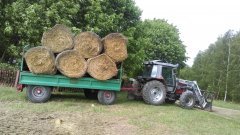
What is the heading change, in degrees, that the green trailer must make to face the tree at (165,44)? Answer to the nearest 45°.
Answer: approximately 45° to its left

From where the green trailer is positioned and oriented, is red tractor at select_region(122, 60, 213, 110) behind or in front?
in front

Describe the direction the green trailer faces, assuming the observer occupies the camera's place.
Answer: facing to the right of the viewer
